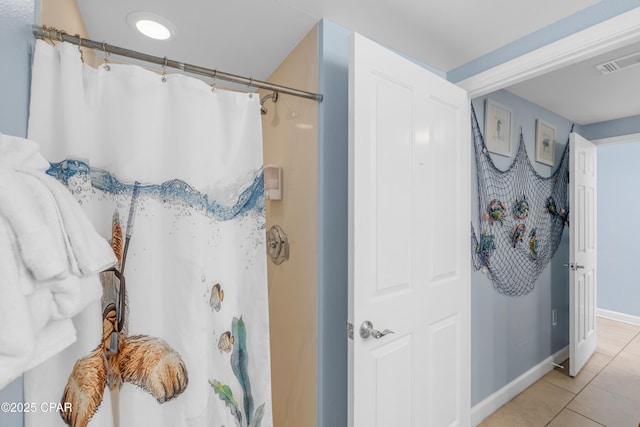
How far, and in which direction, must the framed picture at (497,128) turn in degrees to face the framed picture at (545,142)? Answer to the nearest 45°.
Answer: approximately 90° to its left

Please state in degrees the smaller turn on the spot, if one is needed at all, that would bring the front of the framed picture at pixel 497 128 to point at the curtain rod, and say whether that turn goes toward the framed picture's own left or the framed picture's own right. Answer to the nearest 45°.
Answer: approximately 90° to the framed picture's own right

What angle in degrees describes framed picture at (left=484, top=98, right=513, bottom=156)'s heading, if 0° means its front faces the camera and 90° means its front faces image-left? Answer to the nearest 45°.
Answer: approximately 315°

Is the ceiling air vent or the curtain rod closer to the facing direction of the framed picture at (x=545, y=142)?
the ceiling air vent
